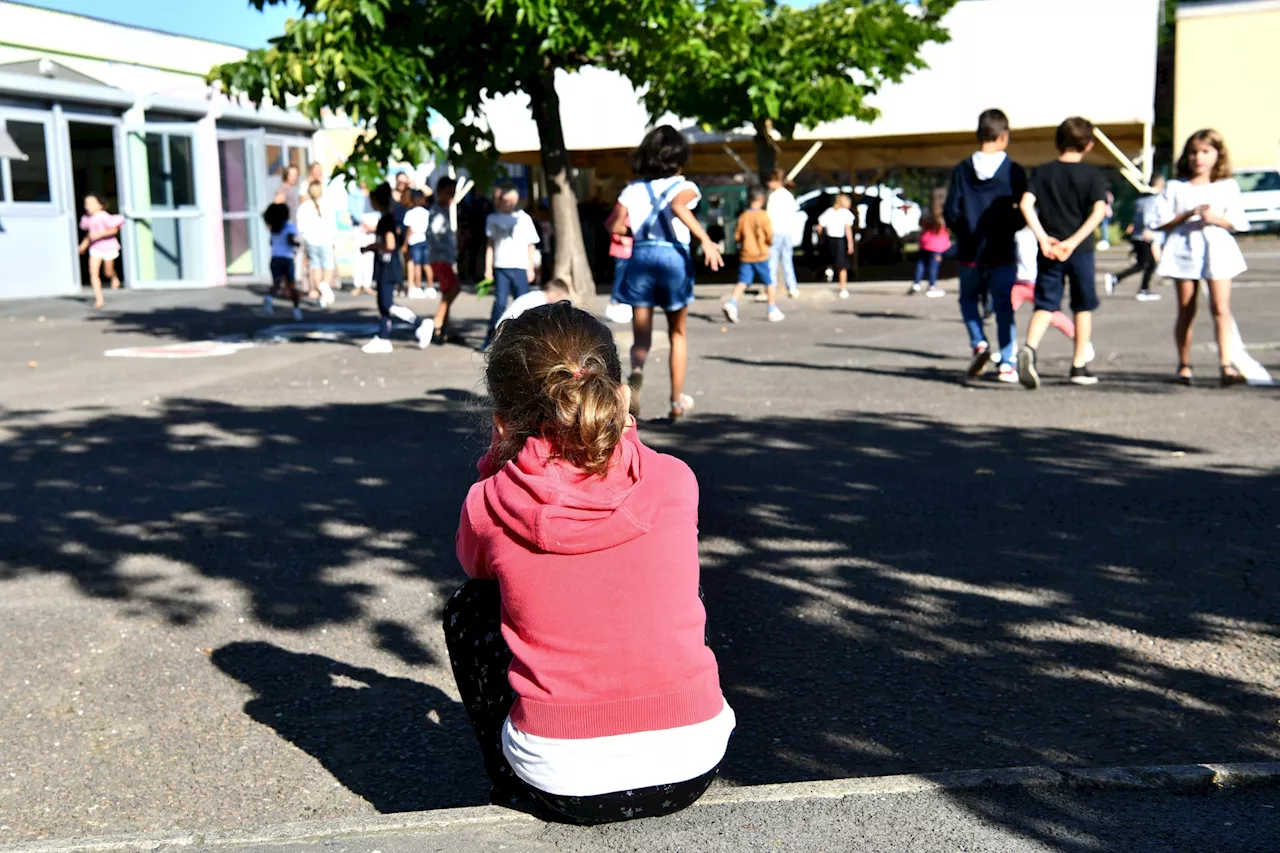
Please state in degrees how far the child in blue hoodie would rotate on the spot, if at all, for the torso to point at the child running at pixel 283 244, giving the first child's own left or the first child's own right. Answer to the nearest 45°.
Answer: approximately 45° to the first child's own left

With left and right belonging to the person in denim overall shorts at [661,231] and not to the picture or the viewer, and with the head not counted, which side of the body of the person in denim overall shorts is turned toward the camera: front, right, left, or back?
back

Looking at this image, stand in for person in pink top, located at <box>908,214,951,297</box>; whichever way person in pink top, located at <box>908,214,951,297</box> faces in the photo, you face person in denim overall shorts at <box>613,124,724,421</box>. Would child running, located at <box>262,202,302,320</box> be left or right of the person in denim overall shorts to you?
right

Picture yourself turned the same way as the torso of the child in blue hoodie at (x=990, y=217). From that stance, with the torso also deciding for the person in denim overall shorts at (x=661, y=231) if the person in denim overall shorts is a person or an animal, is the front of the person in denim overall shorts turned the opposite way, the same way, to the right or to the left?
the same way

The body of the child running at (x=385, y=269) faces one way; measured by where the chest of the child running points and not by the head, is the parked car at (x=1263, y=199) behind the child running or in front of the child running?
behind

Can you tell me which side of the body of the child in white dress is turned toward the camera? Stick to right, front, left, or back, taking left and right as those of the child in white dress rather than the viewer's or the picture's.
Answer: front

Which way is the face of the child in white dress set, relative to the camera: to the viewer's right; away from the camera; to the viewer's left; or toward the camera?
toward the camera

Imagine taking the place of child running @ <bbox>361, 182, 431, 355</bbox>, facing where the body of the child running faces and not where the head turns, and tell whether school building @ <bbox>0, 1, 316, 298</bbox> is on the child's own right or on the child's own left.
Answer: on the child's own right

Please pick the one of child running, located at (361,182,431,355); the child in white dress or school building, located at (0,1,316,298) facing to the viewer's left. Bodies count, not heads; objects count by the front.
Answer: the child running

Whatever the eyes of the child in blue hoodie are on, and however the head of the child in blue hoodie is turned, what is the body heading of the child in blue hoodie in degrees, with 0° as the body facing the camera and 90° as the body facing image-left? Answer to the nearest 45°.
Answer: approximately 180°

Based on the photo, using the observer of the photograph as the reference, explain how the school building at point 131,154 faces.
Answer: facing the viewer and to the right of the viewer

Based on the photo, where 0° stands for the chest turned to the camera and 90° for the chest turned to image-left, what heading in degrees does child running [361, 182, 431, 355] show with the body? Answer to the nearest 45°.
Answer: approximately 90°
